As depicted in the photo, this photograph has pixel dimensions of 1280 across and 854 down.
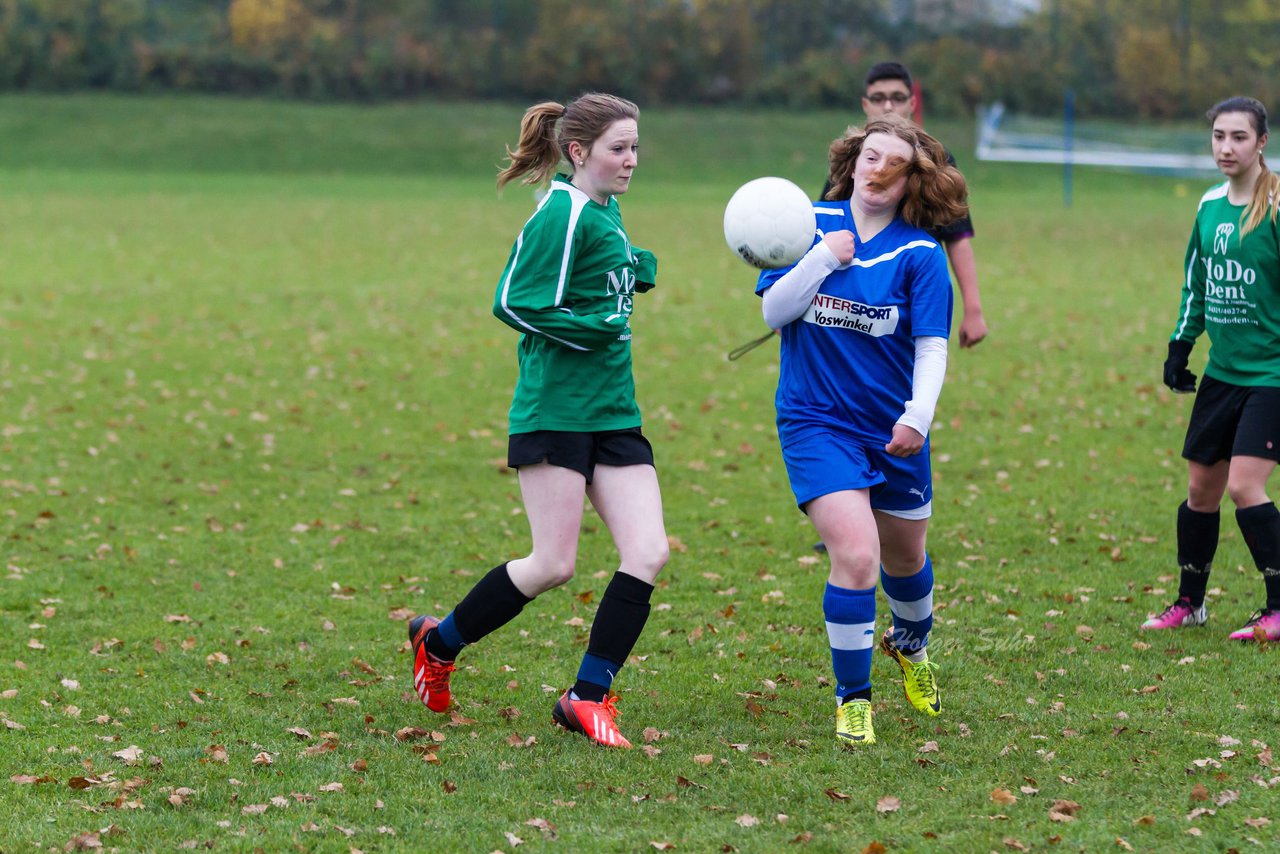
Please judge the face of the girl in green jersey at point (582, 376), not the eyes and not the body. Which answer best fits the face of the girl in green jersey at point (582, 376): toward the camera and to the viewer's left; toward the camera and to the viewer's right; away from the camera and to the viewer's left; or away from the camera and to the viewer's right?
toward the camera and to the viewer's right

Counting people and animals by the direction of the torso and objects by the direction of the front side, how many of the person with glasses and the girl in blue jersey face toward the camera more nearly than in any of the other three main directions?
2

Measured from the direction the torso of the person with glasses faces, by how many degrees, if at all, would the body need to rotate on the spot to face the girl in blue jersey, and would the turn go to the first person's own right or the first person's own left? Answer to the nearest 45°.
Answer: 0° — they already face them

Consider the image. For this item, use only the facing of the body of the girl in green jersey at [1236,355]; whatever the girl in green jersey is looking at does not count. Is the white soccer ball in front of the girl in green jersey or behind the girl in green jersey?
in front

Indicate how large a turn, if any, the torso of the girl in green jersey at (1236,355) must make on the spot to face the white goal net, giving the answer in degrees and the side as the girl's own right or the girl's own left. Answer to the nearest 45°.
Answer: approximately 135° to the girl's own right

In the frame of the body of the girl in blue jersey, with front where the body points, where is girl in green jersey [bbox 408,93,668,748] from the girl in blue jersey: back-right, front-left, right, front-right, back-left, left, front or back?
right

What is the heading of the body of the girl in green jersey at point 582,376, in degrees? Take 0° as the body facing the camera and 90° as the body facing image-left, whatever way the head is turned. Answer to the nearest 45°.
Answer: approximately 315°

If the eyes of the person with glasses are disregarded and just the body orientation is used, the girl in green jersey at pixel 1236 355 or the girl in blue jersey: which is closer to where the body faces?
the girl in blue jersey

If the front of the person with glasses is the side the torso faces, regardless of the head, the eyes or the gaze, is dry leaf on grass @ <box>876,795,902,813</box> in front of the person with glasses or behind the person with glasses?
in front

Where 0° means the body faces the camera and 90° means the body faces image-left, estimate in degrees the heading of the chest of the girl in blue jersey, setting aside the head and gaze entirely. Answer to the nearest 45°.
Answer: approximately 0°
